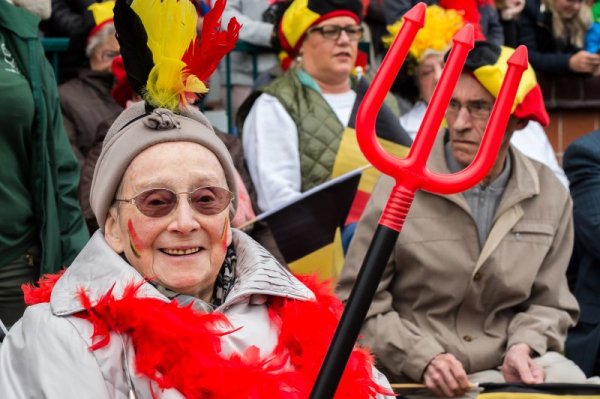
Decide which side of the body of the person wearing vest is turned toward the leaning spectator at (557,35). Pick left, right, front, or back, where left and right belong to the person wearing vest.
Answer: left

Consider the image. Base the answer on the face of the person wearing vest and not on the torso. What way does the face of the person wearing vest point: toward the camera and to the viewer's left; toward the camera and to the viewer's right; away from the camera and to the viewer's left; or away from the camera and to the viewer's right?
toward the camera and to the viewer's right

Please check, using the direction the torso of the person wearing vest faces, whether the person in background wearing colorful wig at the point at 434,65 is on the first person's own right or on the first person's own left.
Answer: on the first person's own left

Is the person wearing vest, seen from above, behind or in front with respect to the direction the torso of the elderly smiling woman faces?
behind

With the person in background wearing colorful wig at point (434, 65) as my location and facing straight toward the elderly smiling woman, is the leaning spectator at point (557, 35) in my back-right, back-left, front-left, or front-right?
back-left

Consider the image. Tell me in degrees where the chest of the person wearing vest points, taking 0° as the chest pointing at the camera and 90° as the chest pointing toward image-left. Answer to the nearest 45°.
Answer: approximately 315°
